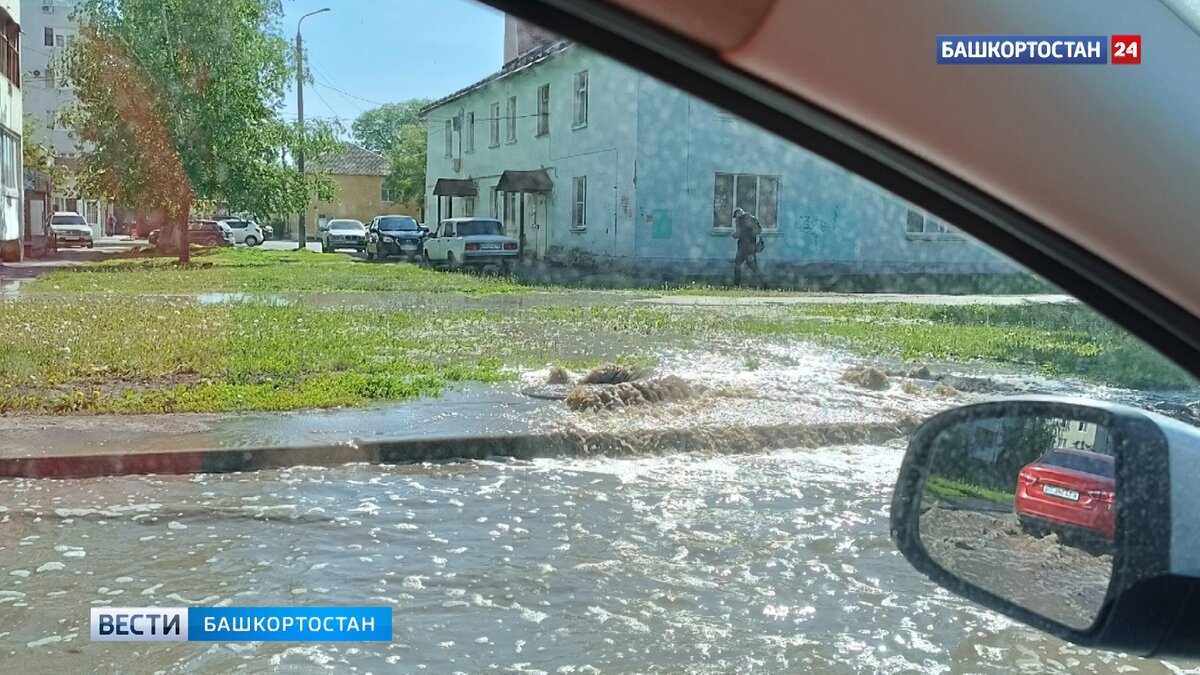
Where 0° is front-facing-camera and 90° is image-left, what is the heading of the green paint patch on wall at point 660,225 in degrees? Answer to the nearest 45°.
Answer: approximately 0°

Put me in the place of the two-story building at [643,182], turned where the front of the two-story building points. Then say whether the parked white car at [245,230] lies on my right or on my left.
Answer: on my right

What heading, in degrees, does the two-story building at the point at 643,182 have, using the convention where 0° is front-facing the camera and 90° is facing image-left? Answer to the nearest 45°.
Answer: approximately 45°

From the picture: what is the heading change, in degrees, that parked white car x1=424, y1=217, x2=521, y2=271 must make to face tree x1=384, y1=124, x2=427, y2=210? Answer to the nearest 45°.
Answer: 0° — it already faces it

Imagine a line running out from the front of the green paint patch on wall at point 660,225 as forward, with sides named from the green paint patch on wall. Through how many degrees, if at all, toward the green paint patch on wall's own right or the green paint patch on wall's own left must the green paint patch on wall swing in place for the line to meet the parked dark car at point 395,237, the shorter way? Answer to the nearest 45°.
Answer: approximately 135° to the green paint patch on wall's own right

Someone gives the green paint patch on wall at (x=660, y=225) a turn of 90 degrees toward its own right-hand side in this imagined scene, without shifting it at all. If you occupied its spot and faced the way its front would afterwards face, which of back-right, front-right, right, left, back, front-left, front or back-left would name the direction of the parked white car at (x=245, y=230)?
front-right
